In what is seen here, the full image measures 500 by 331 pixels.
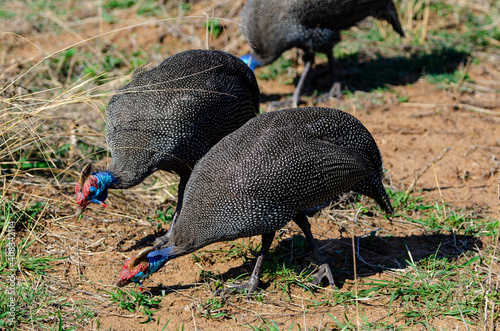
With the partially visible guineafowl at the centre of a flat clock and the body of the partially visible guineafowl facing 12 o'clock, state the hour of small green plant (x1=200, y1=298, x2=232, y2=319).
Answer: The small green plant is roughly at 9 o'clock from the partially visible guineafowl.

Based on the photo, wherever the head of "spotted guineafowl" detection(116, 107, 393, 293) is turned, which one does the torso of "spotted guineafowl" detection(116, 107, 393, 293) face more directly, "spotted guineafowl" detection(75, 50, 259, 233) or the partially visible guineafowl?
the spotted guineafowl

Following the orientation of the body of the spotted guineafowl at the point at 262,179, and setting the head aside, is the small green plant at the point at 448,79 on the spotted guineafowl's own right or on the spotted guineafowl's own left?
on the spotted guineafowl's own right

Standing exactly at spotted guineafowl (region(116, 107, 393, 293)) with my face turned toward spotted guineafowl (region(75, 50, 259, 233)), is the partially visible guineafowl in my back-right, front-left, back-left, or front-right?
front-right

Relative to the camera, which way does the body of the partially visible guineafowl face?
to the viewer's left

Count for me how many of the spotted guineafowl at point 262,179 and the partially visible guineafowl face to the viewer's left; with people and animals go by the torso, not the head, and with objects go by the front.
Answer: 2

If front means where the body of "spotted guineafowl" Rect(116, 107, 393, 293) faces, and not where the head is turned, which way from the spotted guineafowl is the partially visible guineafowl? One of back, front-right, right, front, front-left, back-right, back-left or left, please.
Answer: right

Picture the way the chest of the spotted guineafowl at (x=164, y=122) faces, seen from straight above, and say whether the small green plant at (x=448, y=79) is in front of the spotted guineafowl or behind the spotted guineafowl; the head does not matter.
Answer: behind

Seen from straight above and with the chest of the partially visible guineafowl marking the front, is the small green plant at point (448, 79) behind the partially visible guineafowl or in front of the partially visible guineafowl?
behind

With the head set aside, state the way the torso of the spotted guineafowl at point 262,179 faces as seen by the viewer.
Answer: to the viewer's left

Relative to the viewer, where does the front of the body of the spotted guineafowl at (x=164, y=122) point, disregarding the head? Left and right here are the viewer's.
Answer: facing to the left of the viewer

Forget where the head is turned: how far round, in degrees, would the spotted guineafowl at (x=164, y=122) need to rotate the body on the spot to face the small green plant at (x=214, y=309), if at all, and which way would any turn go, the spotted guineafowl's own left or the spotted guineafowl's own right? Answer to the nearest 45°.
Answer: approximately 90° to the spotted guineafowl's own left

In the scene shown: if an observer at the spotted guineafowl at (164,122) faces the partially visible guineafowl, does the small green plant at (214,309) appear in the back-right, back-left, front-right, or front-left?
back-right

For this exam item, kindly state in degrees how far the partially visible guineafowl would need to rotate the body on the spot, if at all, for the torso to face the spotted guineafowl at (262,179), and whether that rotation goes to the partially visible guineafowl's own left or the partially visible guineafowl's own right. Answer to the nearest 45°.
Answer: approximately 90° to the partially visible guineafowl's own left

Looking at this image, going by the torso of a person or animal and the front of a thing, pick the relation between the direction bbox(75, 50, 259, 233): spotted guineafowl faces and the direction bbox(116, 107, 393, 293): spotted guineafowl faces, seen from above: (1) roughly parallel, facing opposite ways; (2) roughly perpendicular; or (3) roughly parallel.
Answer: roughly parallel
